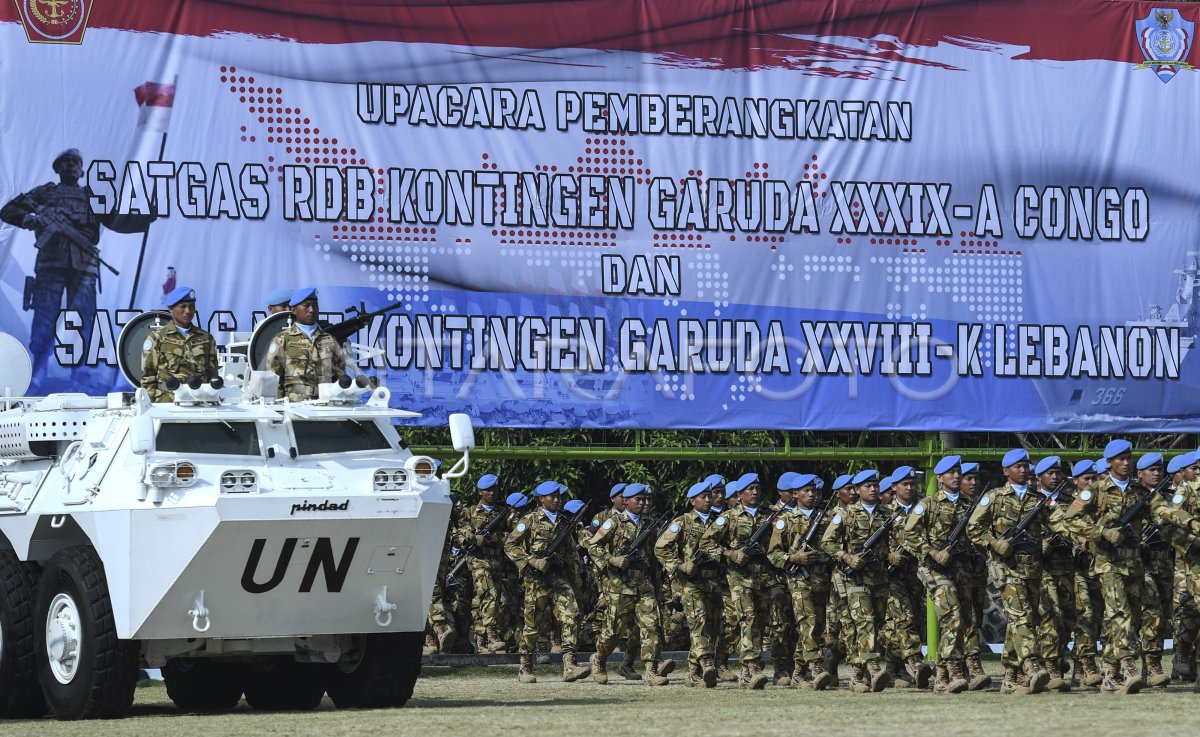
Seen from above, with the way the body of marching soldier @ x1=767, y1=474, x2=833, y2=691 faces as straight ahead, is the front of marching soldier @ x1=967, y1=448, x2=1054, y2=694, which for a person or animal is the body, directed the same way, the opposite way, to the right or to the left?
the same way

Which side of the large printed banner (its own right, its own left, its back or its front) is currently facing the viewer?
front

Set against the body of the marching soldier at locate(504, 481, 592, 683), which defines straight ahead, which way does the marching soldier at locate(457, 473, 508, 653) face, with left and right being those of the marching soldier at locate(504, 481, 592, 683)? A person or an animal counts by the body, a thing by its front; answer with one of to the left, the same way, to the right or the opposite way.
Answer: the same way

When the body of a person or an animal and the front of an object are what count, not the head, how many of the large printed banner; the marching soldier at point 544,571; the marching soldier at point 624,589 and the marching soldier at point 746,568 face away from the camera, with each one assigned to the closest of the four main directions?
0

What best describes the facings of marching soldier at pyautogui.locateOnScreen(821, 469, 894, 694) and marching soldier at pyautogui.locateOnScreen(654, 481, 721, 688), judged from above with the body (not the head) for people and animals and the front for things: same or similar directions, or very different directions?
same or similar directions
